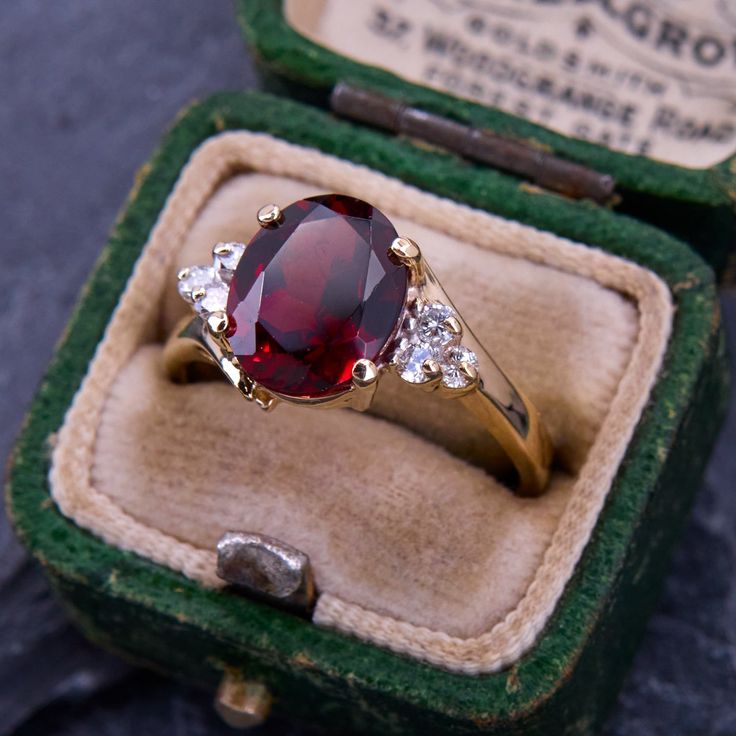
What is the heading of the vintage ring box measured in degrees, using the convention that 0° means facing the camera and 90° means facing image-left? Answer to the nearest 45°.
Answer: approximately 45°
